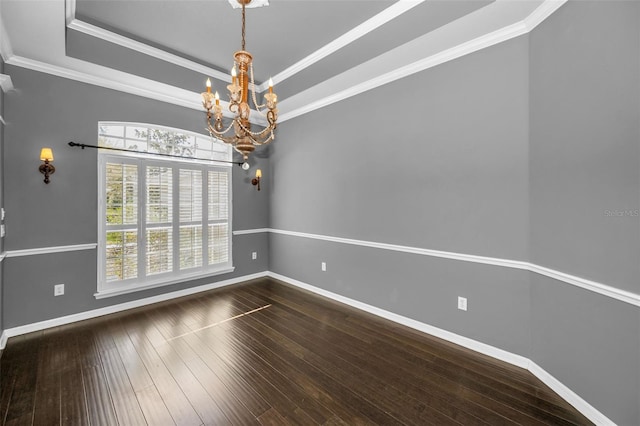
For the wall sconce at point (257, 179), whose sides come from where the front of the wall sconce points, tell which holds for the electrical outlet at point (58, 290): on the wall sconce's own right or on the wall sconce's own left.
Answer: on the wall sconce's own right

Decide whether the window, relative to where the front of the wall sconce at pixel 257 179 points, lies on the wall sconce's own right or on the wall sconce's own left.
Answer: on the wall sconce's own right

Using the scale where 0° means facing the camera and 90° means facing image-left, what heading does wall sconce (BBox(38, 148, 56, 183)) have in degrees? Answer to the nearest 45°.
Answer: approximately 0°

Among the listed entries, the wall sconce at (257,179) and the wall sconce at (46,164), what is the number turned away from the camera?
0

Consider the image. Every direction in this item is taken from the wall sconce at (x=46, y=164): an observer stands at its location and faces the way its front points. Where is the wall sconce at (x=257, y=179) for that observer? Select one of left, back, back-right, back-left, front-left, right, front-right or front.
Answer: left

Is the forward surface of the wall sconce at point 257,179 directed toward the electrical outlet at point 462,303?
yes

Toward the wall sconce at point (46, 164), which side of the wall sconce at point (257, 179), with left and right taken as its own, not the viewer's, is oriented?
right

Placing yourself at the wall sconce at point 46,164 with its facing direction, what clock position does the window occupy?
The window is roughly at 9 o'clock from the wall sconce.

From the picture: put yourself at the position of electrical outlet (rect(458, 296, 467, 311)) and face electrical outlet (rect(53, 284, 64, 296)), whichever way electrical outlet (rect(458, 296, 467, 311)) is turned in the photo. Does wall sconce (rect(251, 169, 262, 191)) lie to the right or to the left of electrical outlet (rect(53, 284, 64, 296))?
right
